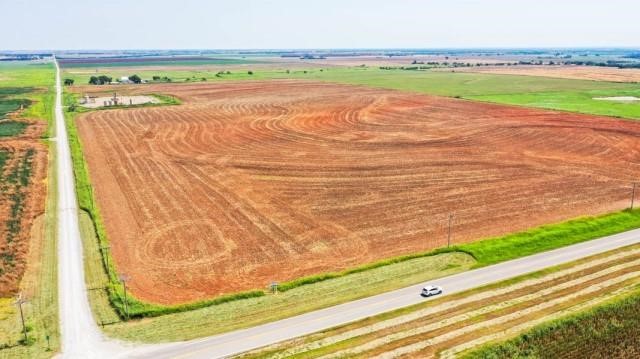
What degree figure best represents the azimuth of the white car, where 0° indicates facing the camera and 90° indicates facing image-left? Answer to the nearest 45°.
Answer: approximately 225°
